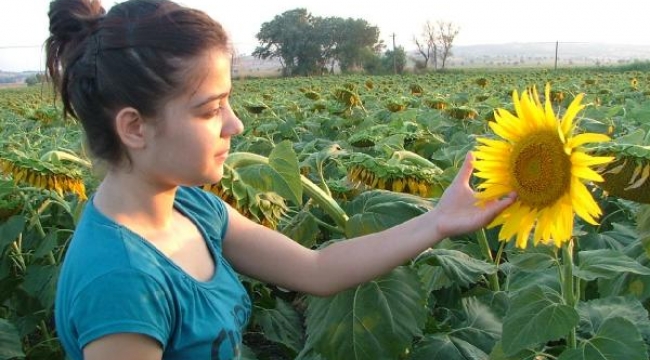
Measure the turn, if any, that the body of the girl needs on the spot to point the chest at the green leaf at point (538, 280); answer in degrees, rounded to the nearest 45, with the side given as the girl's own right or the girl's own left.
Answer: approximately 45° to the girl's own left

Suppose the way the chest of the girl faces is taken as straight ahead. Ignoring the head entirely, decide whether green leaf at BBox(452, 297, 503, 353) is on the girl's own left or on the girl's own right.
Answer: on the girl's own left

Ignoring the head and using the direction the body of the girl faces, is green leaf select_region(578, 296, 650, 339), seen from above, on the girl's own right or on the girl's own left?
on the girl's own left

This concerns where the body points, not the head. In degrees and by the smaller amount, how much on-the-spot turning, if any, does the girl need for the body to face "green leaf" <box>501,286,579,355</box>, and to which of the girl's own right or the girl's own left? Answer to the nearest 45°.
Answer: approximately 45° to the girl's own left

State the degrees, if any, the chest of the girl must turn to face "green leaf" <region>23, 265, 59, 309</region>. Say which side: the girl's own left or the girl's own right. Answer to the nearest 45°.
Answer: approximately 180°

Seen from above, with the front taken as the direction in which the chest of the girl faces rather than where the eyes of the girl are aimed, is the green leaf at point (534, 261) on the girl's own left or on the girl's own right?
on the girl's own left

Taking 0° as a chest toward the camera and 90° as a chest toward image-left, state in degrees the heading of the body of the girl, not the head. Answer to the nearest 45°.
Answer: approximately 315°

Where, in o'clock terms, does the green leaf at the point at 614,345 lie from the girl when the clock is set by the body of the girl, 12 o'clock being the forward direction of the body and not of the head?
The green leaf is roughly at 11 o'clock from the girl.
